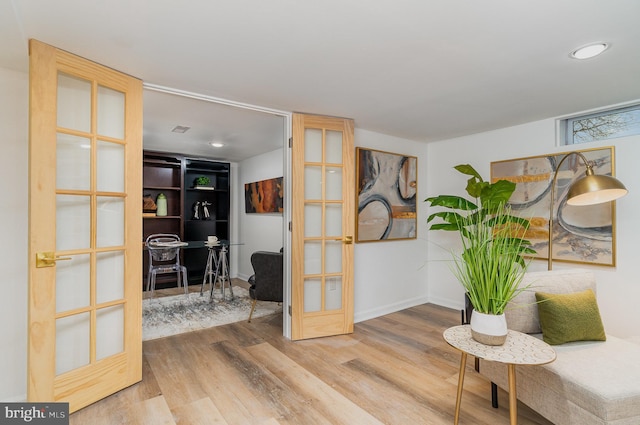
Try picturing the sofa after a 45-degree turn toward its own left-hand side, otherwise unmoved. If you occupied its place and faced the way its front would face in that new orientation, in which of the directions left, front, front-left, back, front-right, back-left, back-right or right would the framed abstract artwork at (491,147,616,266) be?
left

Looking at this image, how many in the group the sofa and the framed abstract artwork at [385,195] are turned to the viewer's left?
0

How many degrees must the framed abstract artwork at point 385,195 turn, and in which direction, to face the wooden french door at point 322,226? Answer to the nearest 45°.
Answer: approximately 90° to its right

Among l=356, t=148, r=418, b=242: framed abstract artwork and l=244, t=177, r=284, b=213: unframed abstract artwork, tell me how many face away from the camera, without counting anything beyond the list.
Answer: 0

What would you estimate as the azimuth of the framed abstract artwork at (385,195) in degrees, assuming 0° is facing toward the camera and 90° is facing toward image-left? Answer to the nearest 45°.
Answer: approximately 315°

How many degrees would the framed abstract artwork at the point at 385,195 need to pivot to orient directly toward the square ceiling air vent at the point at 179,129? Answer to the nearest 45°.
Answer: approximately 135° to its right

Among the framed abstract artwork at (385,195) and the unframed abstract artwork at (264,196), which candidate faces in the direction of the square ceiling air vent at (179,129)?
the unframed abstract artwork at (264,196)

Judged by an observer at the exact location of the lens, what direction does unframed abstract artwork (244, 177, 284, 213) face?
facing the viewer and to the left of the viewer

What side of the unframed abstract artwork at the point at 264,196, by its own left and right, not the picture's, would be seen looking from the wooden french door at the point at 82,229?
front

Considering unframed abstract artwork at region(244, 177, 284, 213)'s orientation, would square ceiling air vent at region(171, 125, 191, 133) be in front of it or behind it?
in front

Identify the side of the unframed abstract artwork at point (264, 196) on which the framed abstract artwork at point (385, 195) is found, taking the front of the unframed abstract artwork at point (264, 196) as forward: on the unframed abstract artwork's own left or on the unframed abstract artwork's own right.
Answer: on the unframed abstract artwork's own left

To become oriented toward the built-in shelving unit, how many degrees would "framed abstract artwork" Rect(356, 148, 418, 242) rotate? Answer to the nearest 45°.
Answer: approximately 135° to its right

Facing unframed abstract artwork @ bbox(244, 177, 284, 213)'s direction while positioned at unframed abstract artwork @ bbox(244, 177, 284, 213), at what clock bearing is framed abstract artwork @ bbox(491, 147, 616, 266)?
framed abstract artwork @ bbox(491, 147, 616, 266) is roughly at 9 o'clock from unframed abstract artwork @ bbox(244, 177, 284, 213).

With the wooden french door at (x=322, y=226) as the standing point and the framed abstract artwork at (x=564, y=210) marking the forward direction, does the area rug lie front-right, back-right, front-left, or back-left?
back-left

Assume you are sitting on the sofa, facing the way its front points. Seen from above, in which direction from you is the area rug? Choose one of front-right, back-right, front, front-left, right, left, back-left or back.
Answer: back-right
